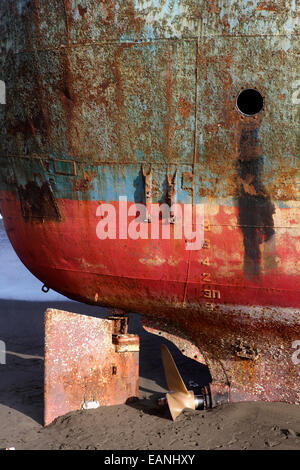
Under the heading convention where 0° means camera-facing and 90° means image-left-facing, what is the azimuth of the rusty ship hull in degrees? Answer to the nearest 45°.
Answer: approximately 270°
